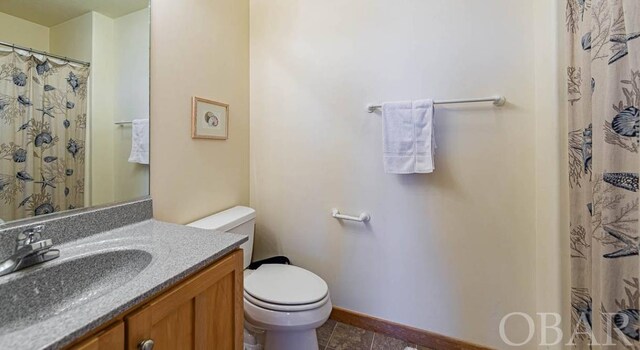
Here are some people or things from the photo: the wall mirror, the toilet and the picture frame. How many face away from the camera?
0

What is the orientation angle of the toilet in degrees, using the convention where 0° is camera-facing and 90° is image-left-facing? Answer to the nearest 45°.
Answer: approximately 315°

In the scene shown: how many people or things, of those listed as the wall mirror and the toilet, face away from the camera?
0

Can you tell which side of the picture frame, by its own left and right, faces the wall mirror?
right

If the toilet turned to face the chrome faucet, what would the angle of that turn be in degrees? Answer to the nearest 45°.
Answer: approximately 90° to its right

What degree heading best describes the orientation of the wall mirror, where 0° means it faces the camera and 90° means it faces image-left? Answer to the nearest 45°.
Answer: approximately 315°

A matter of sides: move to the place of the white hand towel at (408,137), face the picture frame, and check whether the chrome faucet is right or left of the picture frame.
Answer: left

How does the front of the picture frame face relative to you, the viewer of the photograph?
facing the viewer and to the right of the viewer
